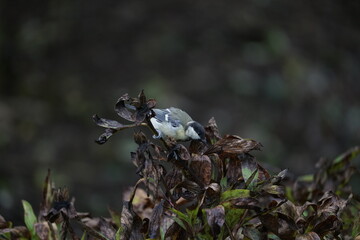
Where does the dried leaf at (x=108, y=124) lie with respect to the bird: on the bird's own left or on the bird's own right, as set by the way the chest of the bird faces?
on the bird's own right

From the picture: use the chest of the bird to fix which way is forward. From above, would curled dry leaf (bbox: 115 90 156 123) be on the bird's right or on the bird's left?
on the bird's right
